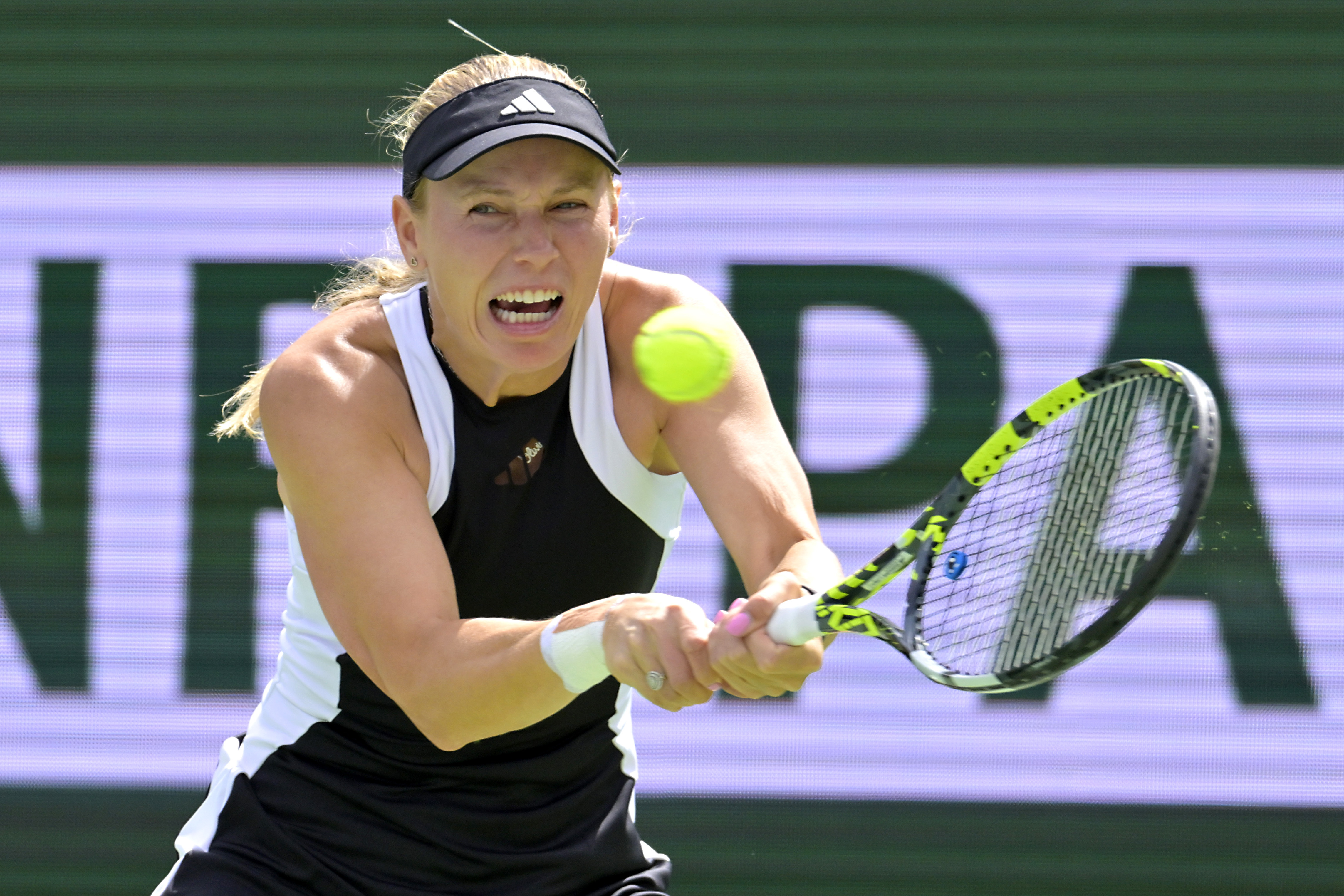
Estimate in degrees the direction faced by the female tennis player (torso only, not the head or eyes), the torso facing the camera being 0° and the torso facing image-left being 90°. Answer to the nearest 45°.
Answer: approximately 0°
